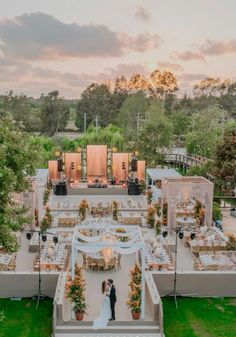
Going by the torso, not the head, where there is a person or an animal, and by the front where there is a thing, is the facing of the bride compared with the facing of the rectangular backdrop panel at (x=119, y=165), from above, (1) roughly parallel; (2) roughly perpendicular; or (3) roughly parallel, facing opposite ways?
roughly perpendicular

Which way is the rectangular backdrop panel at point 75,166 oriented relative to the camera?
toward the camera

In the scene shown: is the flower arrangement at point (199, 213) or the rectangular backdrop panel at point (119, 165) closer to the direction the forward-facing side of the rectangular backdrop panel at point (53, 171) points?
the flower arrangement

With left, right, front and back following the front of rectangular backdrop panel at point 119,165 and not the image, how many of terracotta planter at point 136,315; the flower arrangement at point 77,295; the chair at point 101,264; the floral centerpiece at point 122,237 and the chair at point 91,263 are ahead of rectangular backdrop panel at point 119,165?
5

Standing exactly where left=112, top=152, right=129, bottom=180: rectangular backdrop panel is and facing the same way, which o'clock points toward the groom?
The groom is roughly at 12 o'clock from the rectangular backdrop panel.

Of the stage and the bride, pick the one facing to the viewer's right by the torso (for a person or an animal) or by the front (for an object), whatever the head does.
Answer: the bride

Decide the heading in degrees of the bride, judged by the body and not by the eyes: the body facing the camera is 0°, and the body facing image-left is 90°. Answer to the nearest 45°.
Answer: approximately 270°

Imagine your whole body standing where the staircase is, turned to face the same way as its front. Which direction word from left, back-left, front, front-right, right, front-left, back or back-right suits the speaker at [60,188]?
back

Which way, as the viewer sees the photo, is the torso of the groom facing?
to the viewer's left

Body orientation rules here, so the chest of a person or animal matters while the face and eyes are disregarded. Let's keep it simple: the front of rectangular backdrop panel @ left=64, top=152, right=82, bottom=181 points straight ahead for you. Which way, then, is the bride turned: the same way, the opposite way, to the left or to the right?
to the left

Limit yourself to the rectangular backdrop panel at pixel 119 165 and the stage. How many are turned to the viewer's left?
0

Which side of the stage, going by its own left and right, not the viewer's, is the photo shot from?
front

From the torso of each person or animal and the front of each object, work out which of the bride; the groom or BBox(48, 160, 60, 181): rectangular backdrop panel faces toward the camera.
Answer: the rectangular backdrop panel

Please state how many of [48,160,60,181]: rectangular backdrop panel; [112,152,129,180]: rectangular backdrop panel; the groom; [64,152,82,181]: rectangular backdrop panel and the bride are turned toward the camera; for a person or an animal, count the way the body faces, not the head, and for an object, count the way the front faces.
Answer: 3

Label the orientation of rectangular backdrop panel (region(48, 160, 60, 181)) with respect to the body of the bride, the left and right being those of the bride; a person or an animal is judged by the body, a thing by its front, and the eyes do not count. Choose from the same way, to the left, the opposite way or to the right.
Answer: to the right

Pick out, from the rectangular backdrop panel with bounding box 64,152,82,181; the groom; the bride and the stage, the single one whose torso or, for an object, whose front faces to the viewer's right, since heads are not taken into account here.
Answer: the bride
